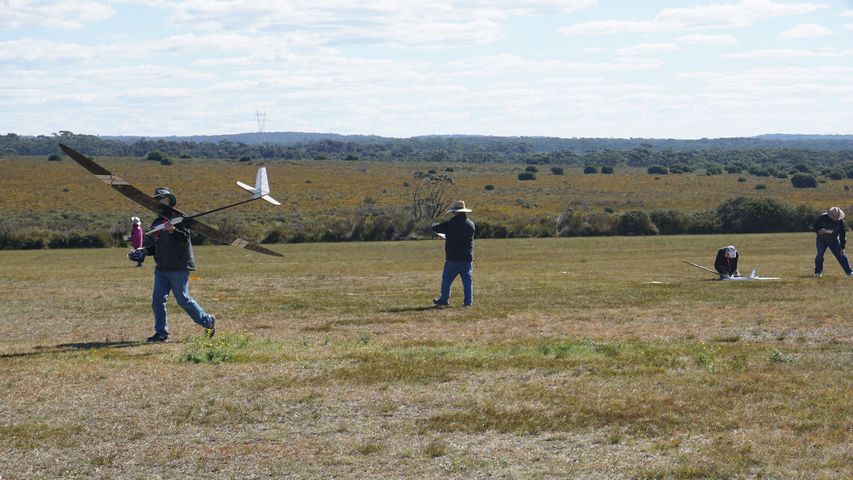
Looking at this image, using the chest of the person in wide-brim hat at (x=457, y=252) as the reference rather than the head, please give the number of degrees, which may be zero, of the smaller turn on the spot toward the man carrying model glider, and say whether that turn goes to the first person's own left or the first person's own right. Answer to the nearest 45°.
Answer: approximately 90° to the first person's own left

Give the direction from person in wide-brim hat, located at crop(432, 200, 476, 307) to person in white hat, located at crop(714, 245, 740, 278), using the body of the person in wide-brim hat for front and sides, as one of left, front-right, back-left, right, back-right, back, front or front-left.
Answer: right

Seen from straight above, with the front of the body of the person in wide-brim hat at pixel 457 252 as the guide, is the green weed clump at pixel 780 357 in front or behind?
behind

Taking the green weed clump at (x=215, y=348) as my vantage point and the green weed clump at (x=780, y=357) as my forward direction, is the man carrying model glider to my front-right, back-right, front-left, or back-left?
back-left

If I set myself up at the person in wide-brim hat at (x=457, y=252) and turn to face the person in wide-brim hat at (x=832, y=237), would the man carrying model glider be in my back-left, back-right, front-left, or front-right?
back-right

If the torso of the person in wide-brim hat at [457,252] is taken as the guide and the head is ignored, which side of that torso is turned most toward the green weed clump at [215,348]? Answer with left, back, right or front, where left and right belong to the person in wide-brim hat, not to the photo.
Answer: left

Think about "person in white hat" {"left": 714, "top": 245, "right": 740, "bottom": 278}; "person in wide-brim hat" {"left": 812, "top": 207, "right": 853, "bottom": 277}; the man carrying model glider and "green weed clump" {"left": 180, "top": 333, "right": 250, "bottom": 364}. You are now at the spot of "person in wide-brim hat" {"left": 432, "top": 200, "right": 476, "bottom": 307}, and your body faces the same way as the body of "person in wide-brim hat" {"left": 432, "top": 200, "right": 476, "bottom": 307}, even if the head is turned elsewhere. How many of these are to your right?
2

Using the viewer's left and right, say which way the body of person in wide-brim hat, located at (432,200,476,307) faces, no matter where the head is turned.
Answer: facing away from the viewer and to the left of the viewer
